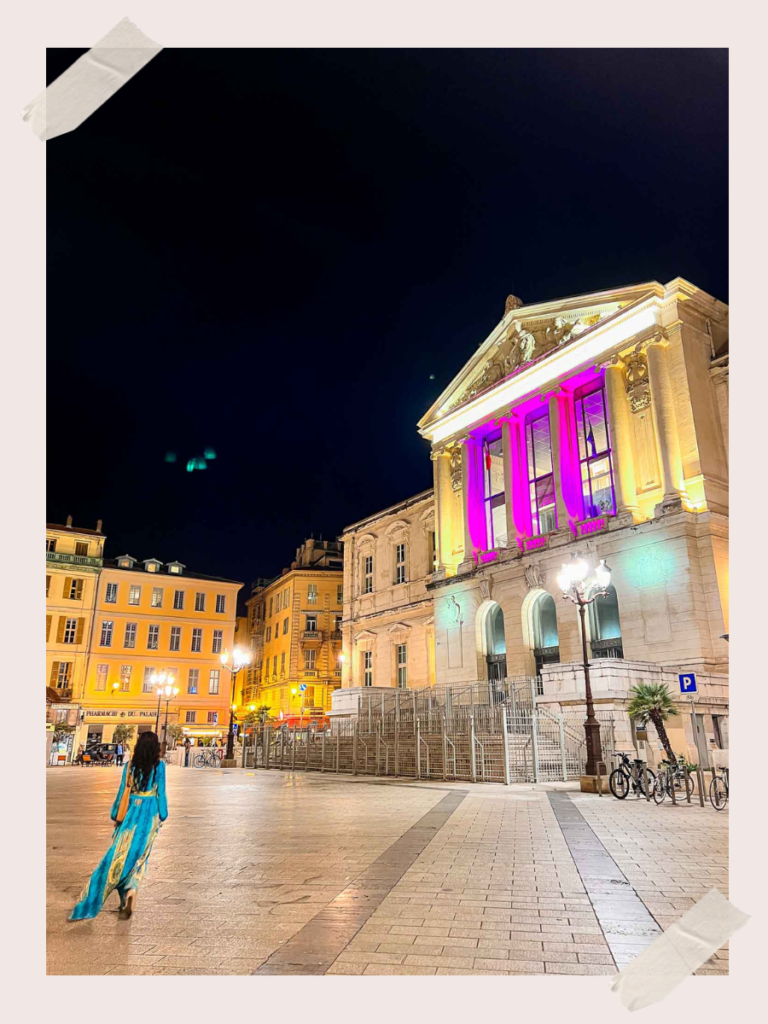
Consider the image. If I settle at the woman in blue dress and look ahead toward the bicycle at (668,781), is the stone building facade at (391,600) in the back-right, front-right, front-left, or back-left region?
front-left

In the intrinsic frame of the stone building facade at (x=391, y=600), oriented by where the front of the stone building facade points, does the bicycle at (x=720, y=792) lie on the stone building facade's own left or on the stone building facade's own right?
on the stone building facade's own left

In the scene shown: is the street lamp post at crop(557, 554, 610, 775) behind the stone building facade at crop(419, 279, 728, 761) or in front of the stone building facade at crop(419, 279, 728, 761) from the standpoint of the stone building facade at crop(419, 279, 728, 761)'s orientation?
in front

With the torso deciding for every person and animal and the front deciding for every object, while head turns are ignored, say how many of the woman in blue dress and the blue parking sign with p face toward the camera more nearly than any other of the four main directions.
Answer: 1

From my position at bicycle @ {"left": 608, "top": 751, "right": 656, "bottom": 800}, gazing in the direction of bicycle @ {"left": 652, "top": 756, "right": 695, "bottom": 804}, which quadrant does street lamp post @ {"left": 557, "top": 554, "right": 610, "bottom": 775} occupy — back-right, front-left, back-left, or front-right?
back-left

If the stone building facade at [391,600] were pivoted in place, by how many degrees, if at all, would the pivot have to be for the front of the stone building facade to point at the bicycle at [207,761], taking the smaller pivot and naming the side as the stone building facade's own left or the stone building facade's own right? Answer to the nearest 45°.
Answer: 0° — it already faces it

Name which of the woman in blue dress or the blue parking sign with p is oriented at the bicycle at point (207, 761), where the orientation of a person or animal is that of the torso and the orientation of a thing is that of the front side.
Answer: the woman in blue dress

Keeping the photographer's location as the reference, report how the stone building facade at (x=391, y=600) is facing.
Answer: facing the viewer and to the left of the viewer

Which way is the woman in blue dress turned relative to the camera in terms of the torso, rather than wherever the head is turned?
away from the camera

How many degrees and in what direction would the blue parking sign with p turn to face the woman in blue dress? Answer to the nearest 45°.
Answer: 0° — it already faces them

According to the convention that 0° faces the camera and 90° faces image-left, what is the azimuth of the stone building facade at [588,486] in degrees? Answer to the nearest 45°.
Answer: approximately 45°

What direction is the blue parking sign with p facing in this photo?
toward the camera

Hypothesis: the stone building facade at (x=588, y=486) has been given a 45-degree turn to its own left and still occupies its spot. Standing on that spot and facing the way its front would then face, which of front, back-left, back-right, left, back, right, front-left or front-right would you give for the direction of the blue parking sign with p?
front

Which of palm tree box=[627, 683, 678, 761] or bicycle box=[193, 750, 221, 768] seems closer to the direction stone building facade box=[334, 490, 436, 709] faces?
the bicycle

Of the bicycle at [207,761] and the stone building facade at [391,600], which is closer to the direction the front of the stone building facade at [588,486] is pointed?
the bicycle
